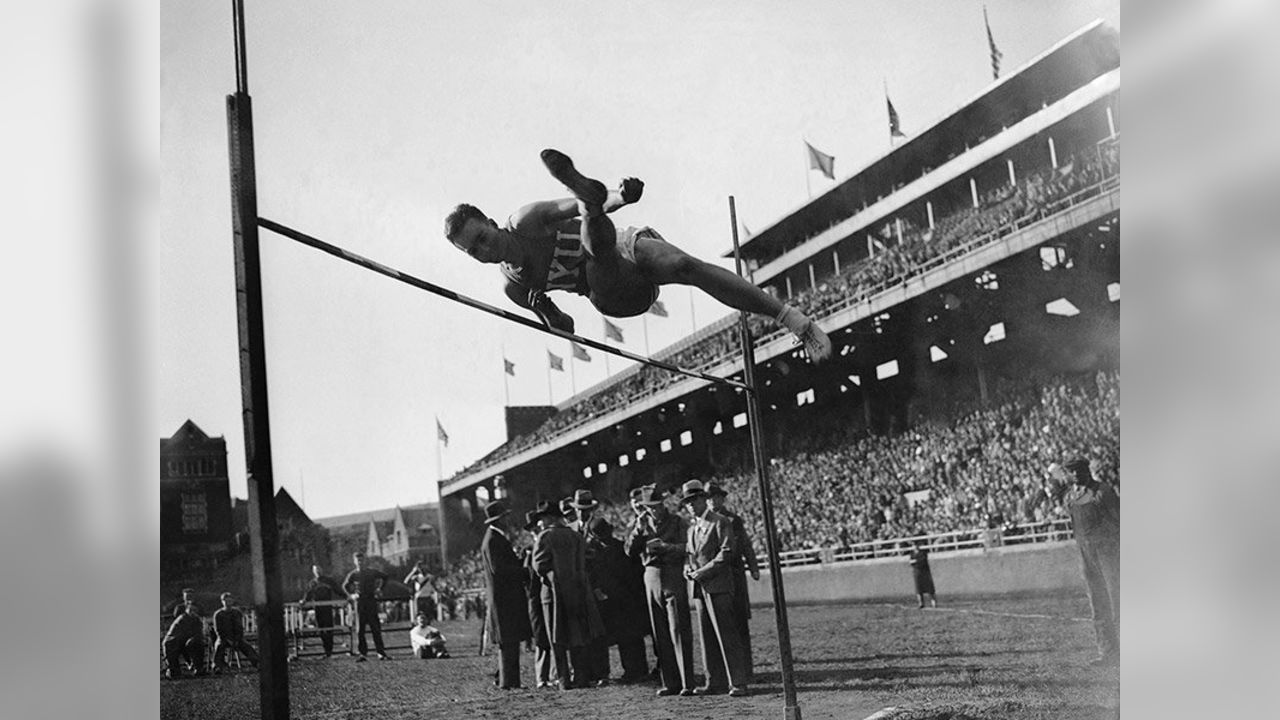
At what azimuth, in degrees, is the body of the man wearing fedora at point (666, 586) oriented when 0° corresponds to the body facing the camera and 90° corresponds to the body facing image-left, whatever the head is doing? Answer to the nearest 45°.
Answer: approximately 45°

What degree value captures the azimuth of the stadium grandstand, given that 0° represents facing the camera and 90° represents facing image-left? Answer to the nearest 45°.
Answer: approximately 45°

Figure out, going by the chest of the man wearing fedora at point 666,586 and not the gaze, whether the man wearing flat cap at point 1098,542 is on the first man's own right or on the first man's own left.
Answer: on the first man's own left
